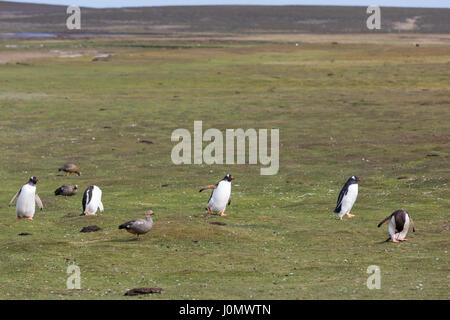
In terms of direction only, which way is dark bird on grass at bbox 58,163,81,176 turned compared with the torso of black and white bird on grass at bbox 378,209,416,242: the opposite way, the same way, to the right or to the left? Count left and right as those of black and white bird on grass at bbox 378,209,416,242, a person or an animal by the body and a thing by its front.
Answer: to the left

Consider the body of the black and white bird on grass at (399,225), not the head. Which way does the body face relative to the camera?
toward the camera

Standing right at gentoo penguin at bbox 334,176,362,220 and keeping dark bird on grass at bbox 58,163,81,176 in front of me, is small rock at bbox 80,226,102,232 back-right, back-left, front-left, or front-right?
front-left

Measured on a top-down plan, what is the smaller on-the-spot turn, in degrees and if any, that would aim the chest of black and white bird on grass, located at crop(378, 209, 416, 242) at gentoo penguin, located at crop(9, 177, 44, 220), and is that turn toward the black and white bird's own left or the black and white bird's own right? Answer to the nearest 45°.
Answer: approximately 90° to the black and white bird's own right

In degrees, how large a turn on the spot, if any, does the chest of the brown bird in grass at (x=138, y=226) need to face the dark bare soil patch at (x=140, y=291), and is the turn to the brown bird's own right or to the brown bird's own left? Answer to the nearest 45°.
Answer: approximately 90° to the brown bird's own right

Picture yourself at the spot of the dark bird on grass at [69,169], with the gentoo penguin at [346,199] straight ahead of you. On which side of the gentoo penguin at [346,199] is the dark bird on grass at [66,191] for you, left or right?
right

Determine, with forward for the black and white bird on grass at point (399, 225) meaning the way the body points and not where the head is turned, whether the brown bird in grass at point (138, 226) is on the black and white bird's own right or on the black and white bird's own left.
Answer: on the black and white bird's own right

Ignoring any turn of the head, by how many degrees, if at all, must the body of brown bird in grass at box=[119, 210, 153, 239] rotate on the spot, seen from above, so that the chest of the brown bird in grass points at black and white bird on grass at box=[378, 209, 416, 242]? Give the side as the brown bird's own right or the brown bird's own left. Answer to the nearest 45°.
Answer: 0° — it already faces it

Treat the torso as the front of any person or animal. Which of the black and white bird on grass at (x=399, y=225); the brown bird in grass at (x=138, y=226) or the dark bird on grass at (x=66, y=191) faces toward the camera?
the black and white bird on grass at (x=399, y=225)

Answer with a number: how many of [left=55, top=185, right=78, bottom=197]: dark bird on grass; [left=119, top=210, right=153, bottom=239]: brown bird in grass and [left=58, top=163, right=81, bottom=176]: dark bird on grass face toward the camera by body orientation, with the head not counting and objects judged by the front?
0

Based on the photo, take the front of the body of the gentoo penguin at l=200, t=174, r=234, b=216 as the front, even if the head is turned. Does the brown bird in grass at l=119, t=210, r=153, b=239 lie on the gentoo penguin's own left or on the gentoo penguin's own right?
on the gentoo penguin's own right
